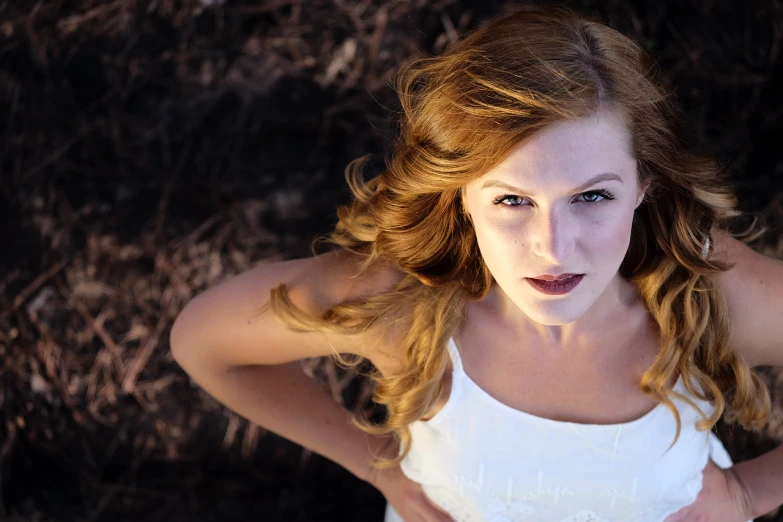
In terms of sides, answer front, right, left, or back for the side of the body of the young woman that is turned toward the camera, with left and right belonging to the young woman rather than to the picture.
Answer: front
